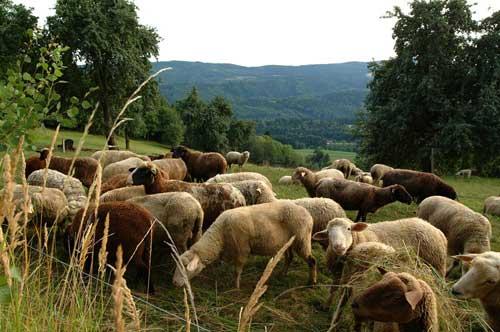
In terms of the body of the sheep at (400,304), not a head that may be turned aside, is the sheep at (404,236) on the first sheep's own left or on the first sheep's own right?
on the first sheep's own right

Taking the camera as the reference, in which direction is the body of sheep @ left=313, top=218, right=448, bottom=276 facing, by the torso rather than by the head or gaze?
to the viewer's left

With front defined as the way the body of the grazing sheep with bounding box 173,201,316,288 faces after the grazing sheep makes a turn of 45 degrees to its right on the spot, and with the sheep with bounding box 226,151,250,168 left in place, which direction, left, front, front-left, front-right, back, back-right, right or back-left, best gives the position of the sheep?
front-right

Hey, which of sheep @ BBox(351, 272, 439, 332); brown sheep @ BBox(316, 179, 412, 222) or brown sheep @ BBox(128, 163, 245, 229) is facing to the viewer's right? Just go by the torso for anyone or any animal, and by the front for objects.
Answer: brown sheep @ BBox(316, 179, 412, 222)

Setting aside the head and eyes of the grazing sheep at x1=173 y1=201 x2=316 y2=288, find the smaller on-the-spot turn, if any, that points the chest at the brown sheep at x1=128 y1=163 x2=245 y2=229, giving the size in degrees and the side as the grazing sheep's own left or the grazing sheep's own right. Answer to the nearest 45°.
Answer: approximately 45° to the grazing sheep's own right

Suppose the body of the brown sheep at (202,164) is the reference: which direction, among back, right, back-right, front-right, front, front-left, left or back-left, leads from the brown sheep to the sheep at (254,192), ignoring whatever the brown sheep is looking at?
left

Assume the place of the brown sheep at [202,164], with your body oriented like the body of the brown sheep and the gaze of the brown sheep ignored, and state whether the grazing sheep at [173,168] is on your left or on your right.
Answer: on your left

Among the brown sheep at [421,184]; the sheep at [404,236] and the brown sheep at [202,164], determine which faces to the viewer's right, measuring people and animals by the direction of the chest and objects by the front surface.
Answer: the brown sheep at [421,184]

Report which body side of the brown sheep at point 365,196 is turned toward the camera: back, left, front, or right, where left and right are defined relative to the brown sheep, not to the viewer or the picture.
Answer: right

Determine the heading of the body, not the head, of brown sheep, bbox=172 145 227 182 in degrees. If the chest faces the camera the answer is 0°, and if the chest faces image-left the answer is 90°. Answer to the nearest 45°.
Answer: approximately 90°
